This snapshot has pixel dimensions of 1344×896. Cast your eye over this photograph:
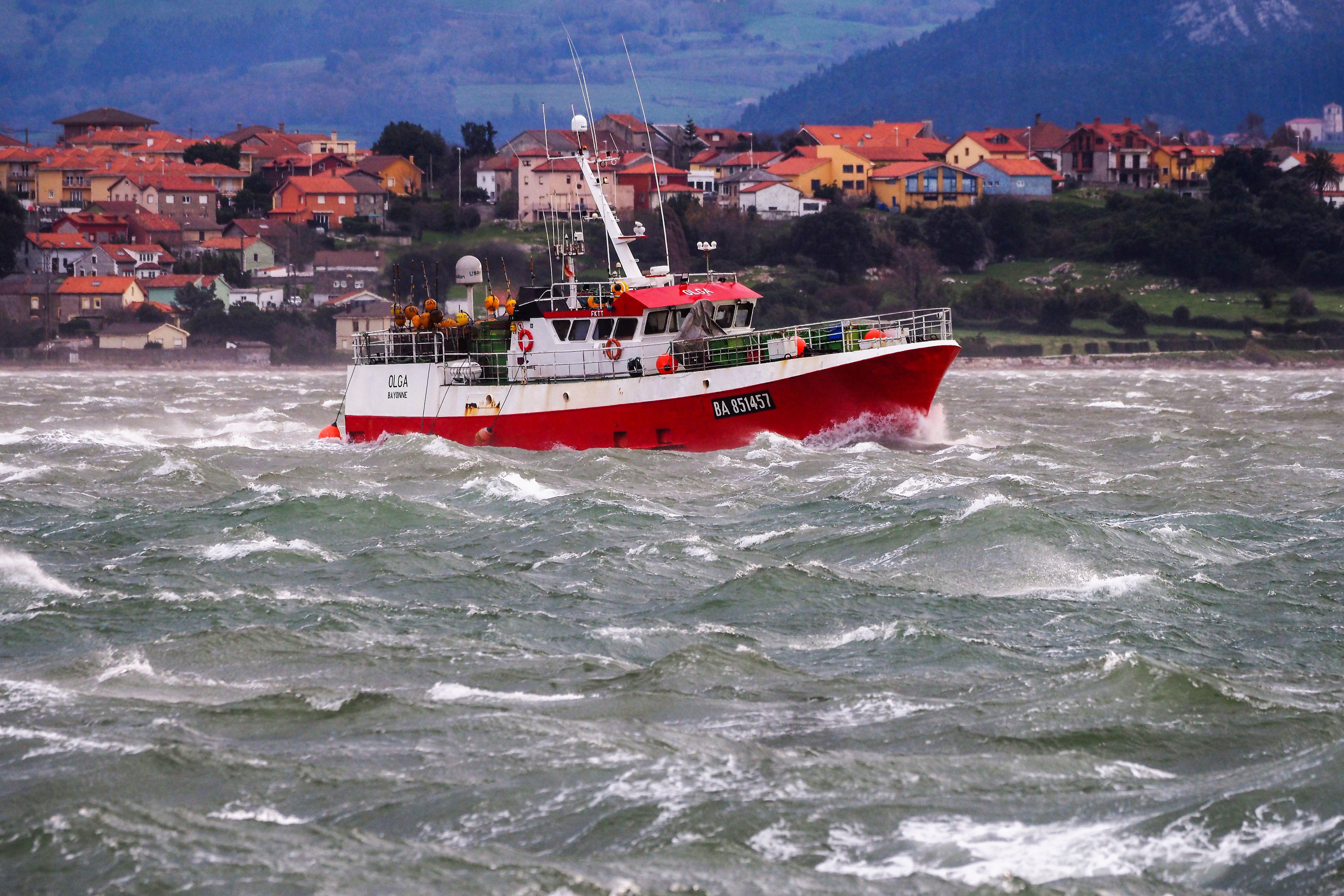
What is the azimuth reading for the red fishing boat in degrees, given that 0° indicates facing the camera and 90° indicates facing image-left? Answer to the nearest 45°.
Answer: approximately 270°
